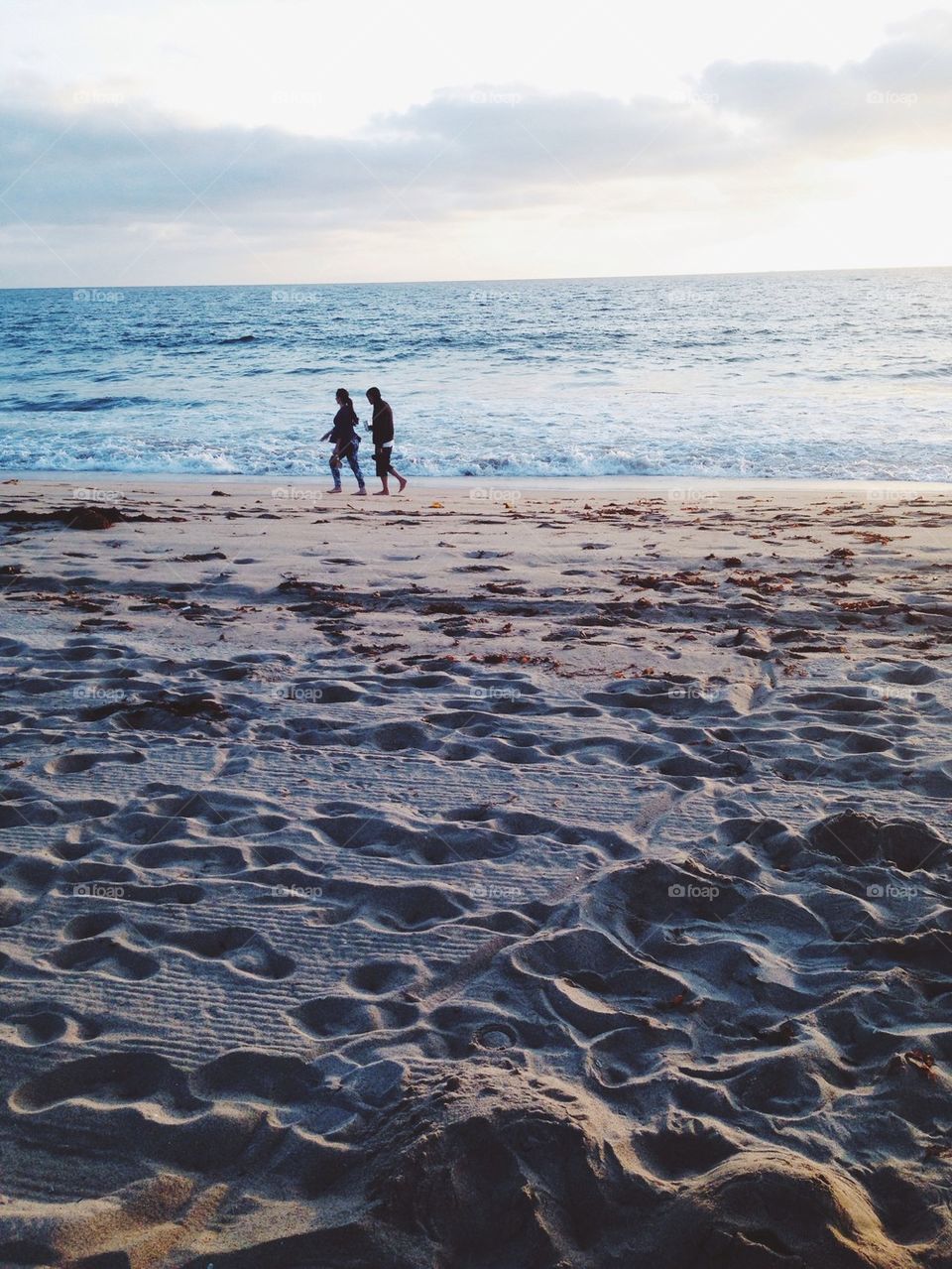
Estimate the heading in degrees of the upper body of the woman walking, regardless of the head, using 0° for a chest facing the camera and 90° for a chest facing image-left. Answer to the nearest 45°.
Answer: approximately 90°

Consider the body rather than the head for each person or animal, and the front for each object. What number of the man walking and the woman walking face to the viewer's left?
2

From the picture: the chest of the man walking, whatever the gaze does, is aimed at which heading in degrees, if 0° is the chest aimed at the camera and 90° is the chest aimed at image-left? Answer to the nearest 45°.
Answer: approximately 90°
